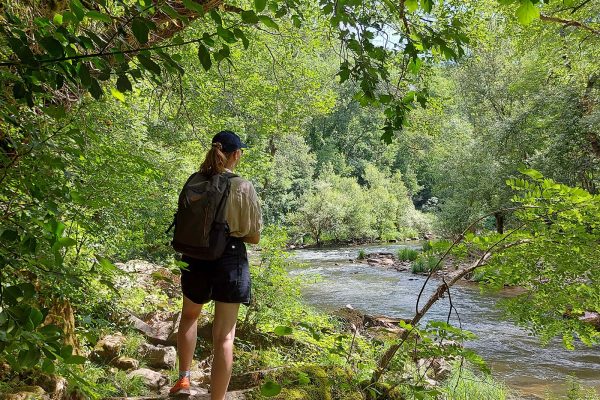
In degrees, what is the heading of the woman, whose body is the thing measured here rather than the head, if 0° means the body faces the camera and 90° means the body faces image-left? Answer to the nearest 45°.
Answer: approximately 225°

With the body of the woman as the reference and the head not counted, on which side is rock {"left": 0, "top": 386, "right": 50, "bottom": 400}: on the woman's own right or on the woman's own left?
on the woman's own left

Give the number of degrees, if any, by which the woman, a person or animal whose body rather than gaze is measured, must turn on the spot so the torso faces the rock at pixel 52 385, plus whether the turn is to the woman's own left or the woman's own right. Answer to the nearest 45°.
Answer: approximately 90° to the woman's own left

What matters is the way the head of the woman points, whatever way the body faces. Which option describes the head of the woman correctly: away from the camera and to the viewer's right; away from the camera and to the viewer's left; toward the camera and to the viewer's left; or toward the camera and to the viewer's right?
away from the camera and to the viewer's right

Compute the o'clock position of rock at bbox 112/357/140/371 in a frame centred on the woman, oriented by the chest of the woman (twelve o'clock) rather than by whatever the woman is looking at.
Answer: The rock is roughly at 10 o'clock from the woman.

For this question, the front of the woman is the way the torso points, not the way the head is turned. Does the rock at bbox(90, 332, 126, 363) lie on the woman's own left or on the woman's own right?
on the woman's own left

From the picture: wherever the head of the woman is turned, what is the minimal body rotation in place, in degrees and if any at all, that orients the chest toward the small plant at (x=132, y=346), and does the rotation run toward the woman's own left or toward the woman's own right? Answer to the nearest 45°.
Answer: approximately 45° to the woman's own left

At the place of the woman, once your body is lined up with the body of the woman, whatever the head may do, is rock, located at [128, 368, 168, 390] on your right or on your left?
on your left
